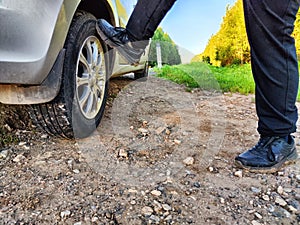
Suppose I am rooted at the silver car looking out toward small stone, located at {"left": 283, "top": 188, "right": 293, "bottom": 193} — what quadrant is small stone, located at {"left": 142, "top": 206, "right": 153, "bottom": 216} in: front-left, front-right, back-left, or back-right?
front-right

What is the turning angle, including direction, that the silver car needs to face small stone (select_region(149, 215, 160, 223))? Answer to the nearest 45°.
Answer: approximately 90° to its right

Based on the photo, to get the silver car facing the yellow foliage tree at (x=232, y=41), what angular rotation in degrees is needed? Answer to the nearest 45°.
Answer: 0° — it already faces it

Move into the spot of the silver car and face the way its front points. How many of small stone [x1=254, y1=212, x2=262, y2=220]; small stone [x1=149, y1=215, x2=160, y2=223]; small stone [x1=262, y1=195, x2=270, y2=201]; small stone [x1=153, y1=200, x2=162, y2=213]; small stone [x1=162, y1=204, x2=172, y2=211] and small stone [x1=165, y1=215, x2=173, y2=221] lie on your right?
6

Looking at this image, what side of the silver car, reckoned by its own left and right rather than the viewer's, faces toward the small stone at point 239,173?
right

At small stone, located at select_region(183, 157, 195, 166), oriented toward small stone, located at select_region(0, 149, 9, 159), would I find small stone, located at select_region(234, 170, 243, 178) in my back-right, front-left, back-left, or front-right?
back-left

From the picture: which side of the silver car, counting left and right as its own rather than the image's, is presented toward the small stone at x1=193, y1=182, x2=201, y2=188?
right

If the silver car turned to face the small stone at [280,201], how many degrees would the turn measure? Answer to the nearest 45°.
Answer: approximately 90° to its right

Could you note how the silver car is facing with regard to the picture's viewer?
facing away from the viewer and to the right of the viewer

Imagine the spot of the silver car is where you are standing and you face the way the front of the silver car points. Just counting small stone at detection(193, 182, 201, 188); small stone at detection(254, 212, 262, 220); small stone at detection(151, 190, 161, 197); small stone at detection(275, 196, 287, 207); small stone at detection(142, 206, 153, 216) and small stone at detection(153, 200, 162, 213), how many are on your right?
6

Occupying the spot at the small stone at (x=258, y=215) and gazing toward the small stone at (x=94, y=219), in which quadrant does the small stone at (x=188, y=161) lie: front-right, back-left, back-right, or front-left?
front-right

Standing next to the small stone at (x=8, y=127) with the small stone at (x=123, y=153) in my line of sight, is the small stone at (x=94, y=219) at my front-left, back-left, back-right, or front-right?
front-right
